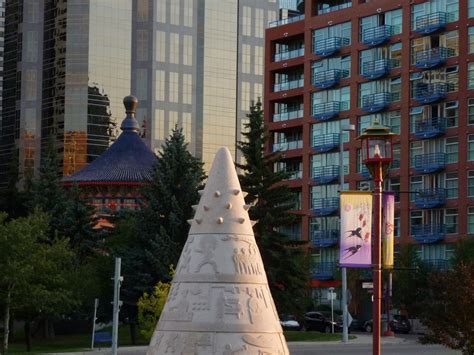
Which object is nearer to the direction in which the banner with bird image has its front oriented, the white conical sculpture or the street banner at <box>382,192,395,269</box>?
the white conical sculpture

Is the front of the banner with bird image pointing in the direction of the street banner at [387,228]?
no

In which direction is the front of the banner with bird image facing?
toward the camera

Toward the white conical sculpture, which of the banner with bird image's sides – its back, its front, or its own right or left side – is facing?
front
